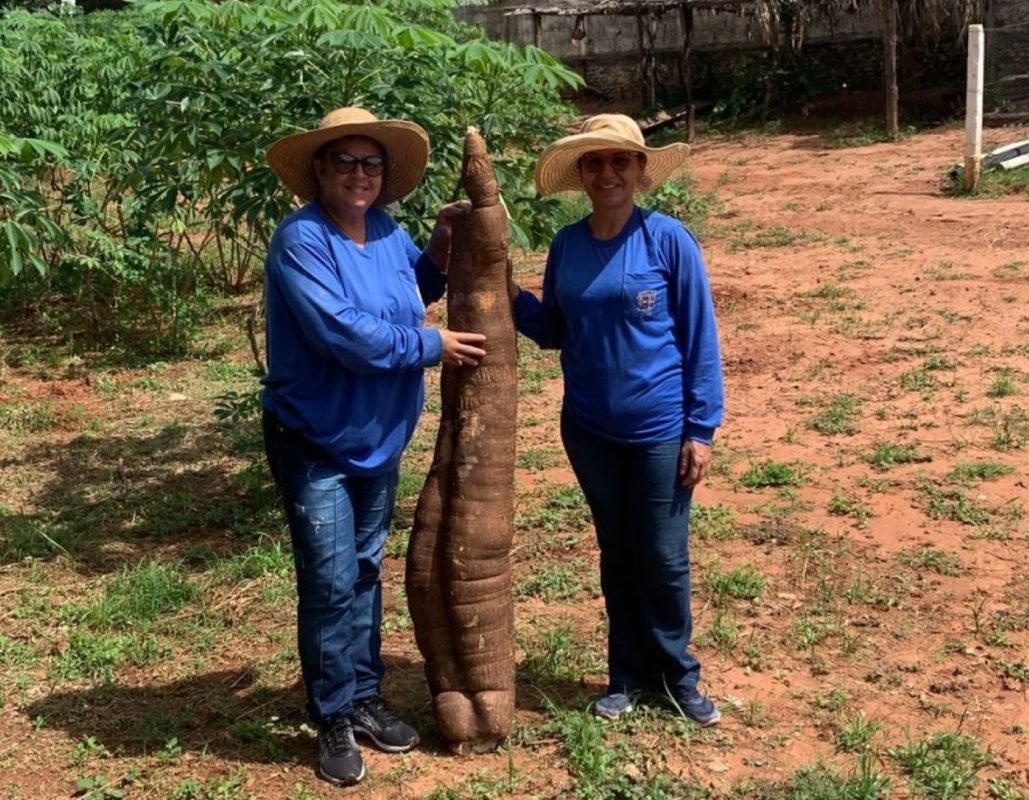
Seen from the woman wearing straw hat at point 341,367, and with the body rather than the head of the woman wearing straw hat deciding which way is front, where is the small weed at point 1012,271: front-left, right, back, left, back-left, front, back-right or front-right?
left

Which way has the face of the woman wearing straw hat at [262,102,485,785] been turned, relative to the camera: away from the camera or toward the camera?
toward the camera

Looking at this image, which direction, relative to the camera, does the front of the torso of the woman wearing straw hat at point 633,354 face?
toward the camera

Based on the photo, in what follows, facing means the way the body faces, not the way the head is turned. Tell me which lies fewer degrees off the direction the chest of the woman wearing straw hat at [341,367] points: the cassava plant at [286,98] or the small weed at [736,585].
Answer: the small weed

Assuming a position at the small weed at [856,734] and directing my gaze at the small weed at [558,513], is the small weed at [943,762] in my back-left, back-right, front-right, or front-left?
back-right

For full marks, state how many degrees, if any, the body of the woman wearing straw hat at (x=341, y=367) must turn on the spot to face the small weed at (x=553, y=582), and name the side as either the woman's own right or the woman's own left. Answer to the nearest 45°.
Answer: approximately 90° to the woman's own left

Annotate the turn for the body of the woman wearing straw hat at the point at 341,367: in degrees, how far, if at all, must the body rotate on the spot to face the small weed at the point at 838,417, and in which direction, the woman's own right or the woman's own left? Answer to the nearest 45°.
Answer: approximately 90° to the woman's own left

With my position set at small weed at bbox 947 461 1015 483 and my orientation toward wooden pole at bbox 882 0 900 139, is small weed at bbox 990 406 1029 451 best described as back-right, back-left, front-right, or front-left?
front-right

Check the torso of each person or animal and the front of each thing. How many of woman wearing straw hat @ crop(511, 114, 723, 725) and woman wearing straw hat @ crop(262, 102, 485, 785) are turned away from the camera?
0

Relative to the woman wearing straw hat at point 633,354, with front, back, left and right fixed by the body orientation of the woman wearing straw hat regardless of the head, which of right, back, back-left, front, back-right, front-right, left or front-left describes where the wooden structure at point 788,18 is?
back

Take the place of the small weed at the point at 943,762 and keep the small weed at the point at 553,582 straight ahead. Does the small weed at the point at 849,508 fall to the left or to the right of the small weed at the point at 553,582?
right

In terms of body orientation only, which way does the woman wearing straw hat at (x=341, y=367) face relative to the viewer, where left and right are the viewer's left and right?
facing the viewer and to the right of the viewer

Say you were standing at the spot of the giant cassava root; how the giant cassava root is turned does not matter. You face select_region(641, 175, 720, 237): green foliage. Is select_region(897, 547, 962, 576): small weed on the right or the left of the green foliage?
right

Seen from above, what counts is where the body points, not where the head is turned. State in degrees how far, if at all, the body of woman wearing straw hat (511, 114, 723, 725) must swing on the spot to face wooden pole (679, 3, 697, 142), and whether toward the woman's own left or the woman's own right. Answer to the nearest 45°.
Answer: approximately 180°

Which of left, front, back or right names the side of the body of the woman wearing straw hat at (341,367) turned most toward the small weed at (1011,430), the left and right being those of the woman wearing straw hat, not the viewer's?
left
